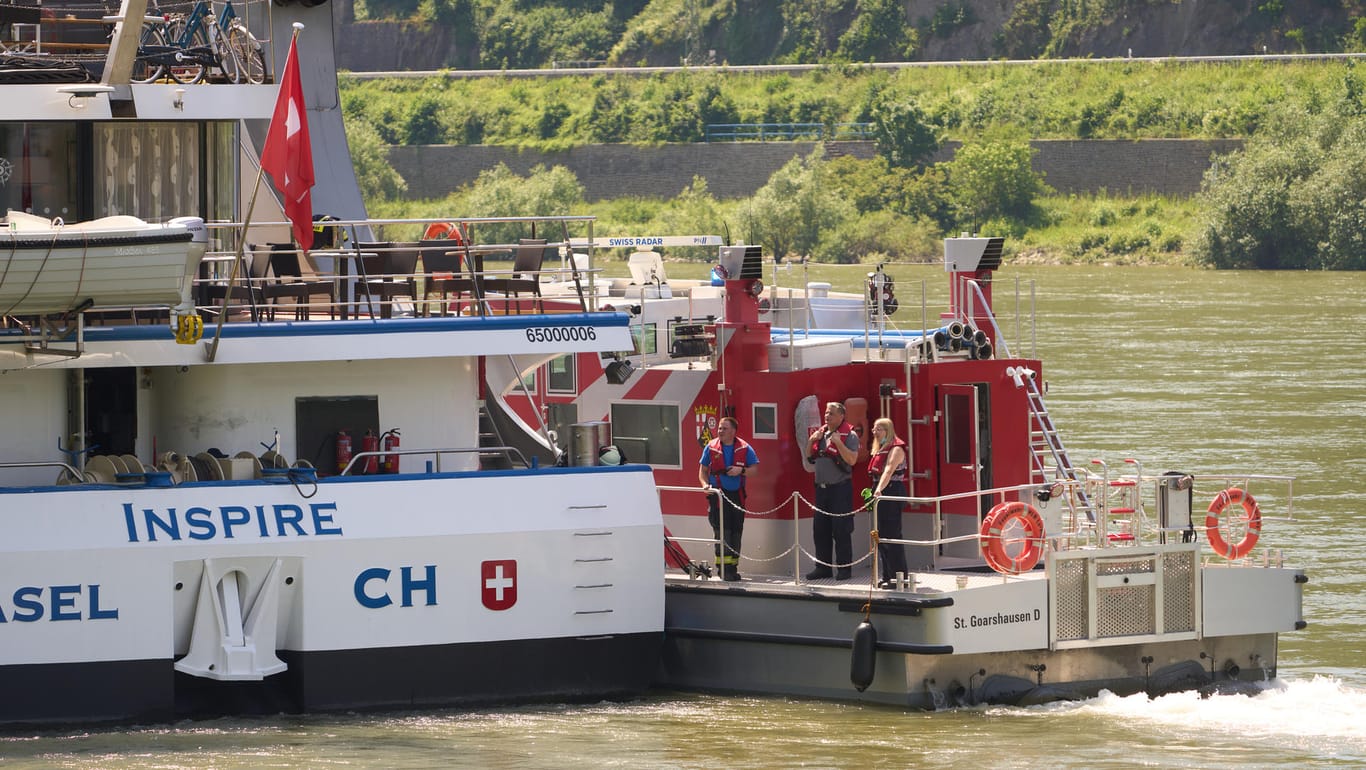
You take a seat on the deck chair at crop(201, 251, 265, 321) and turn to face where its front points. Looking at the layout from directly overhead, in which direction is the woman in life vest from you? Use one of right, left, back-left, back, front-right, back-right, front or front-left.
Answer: back

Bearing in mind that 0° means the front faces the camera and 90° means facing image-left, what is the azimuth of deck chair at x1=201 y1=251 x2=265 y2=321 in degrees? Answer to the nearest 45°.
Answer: approximately 90°

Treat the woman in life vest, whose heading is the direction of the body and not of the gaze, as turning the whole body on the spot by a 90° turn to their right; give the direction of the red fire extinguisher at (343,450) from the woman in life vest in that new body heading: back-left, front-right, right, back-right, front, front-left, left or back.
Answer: front-left

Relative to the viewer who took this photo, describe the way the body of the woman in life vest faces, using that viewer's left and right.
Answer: facing the viewer and to the left of the viewer

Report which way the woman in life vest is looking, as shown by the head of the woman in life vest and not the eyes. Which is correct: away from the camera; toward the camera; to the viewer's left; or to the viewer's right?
to the viewer's left

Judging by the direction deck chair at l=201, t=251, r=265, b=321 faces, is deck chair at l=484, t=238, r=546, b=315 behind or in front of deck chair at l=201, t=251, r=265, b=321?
behind
